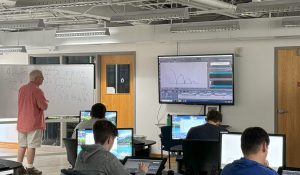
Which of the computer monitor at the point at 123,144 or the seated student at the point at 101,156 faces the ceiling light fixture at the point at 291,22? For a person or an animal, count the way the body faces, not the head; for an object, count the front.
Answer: the seated student

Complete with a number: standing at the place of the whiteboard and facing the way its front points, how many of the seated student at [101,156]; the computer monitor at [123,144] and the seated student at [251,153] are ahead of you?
3

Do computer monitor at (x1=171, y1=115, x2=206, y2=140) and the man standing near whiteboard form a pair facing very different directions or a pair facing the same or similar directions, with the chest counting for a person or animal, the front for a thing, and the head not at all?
very different directions

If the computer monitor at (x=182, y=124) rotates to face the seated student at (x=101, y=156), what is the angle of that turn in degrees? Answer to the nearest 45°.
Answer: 0° — it already faces them

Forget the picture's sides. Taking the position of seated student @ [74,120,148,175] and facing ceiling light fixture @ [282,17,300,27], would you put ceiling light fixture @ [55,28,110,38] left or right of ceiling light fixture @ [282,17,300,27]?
left

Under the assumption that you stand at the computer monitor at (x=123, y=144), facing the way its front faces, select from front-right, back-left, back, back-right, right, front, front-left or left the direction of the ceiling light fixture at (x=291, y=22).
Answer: back-left

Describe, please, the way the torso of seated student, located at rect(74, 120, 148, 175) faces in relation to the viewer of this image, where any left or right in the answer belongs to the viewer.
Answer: facing away from the viewer and to the right of the viewer

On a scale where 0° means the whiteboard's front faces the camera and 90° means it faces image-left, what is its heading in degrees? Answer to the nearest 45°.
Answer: approximately 0°

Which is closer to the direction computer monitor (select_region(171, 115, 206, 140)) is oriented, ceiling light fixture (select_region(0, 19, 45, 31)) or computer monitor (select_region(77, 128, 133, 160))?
the computer monitor

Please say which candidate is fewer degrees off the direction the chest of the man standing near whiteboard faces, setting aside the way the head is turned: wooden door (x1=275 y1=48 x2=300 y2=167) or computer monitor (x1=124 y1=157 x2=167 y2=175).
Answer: the wooden door
